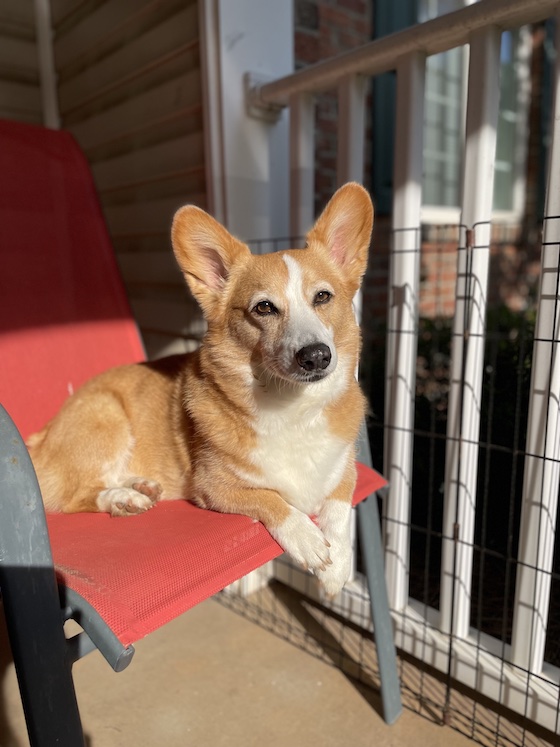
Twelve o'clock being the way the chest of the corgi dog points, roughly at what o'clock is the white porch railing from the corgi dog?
The white porch railing is roughly at 10 o'clock from the corgi dog.

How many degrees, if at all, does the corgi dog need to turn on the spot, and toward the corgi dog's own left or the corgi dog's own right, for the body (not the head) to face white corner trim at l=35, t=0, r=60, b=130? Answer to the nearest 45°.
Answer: approximately 180°

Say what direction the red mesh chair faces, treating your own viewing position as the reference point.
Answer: facing the viewer and to the right of the viewer

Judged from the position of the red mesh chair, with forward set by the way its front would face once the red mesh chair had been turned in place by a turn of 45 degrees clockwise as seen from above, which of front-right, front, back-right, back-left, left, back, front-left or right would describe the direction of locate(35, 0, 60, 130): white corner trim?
back

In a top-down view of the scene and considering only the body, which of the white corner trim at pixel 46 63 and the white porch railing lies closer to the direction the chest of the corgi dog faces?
the white porch railing
